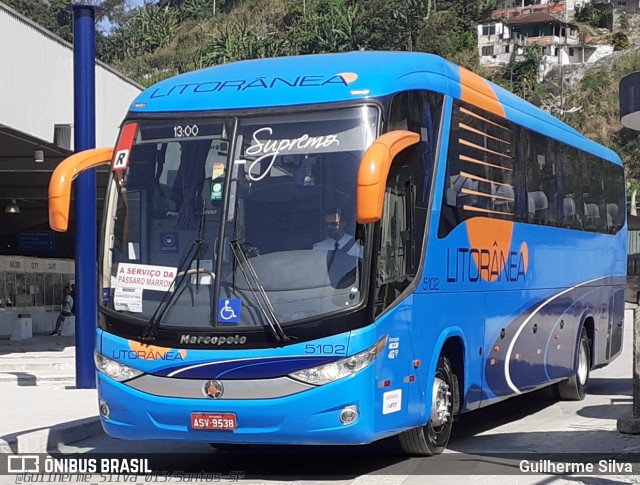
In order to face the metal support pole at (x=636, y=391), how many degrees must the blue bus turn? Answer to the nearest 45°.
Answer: approximately 180°

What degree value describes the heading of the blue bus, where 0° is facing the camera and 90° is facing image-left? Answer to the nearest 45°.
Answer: approximately 45°

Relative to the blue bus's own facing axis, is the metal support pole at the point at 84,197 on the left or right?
on its right
